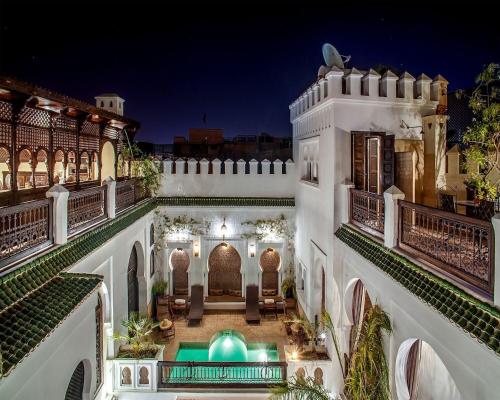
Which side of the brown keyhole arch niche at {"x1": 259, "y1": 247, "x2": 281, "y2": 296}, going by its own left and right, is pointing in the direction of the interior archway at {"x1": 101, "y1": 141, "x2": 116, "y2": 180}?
right

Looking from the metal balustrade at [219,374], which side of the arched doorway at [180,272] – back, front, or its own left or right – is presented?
front

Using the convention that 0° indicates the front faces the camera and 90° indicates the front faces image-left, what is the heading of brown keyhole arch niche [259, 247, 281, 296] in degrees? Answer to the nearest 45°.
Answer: approximately 0°

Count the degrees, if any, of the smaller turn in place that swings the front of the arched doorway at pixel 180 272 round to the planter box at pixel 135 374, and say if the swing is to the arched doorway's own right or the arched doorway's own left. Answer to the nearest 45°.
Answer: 0° — it already faces it

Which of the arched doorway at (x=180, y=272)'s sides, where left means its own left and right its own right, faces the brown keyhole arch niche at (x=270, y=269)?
left

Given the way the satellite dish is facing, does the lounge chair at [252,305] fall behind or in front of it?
behind

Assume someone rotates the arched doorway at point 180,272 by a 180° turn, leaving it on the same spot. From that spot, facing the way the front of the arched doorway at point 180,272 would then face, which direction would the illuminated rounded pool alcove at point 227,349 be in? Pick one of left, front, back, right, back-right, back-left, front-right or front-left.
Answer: back
